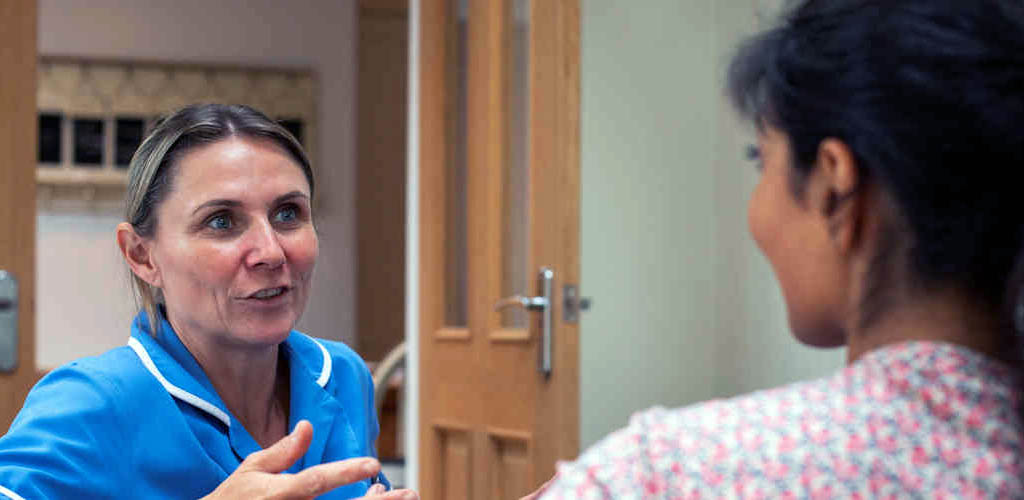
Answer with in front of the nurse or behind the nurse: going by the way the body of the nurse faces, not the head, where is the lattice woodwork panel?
behind

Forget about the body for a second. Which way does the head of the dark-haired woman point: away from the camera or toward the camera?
away from the camera

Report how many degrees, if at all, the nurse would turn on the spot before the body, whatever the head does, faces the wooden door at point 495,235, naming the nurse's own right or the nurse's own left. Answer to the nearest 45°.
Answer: approximately 90° to the nurse's own left

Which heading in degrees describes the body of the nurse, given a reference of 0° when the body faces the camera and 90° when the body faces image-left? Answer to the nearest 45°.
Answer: approximately 315°

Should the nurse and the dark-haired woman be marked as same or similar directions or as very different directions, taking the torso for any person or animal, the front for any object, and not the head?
very different directions

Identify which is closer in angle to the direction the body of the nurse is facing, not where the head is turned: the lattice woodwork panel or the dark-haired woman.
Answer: the dark-haired woman

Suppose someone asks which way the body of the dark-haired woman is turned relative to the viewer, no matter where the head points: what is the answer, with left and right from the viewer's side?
facing away from the viewer and to the left of the viewer

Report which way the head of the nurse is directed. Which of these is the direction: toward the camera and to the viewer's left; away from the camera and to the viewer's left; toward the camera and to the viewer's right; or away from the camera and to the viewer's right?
toward the camera and to the viewer's right

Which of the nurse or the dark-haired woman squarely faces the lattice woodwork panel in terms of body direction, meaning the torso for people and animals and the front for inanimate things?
the dark-haired woman

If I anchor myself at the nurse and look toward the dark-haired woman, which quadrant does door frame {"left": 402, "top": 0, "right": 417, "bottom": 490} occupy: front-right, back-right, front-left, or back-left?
back-left

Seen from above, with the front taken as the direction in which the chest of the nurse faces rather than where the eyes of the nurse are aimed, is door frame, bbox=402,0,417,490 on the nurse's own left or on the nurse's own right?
on the nurse's own left
